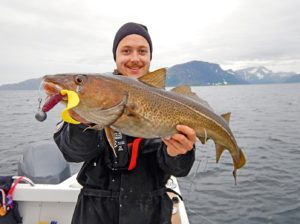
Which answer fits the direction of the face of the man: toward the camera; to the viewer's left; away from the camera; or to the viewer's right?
toward the camera

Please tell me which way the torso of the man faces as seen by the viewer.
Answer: toward the camera
